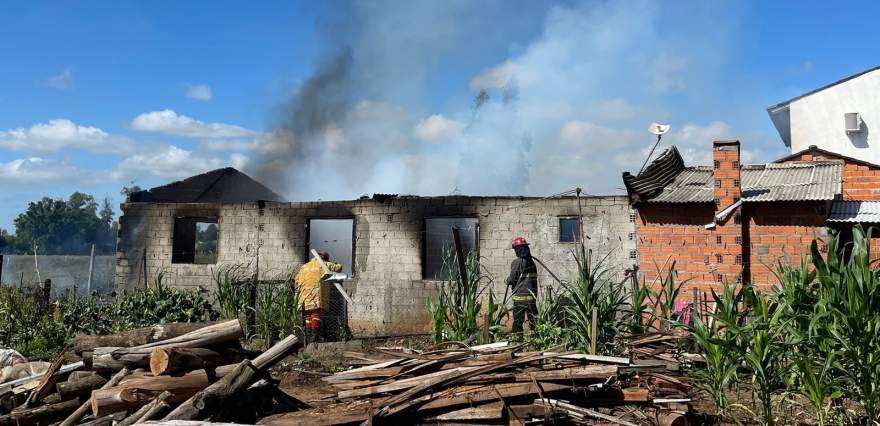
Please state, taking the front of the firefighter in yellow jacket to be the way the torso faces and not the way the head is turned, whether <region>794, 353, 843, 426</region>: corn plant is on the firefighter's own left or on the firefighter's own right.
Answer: on the firefighter's own right

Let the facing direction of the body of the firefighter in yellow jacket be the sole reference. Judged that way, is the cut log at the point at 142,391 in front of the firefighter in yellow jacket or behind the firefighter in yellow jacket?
behind

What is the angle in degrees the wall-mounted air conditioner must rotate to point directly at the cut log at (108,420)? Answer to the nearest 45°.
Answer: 0° — it already faces it

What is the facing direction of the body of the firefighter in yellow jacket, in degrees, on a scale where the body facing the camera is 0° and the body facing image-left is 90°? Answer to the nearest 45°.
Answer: approximately 225°

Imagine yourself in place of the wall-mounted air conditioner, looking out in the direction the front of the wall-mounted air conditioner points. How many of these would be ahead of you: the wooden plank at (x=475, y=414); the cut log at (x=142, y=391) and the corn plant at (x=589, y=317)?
3

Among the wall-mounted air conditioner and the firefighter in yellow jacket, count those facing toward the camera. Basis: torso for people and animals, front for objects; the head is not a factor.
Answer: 1

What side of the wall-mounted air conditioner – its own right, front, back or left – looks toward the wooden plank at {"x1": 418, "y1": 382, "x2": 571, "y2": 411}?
front

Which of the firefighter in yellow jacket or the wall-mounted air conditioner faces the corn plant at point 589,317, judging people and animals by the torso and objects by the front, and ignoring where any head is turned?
the wall-mounted air conditioner

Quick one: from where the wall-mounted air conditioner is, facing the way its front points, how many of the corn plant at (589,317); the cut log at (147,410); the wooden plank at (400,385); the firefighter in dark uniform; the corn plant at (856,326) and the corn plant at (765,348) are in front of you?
6

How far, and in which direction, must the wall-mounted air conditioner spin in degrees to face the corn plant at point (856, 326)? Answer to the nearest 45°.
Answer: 0° — it already faces it

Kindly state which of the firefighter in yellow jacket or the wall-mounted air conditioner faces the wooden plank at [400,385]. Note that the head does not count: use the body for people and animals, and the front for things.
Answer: the wall-mounted air conditioner

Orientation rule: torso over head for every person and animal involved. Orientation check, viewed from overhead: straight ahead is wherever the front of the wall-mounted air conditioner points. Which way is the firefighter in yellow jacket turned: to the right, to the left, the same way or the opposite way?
the opposite way

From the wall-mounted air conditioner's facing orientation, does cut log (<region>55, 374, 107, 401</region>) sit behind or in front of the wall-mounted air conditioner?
in front

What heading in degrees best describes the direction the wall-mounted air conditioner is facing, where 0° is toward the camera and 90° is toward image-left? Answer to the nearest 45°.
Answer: approximately 0°
